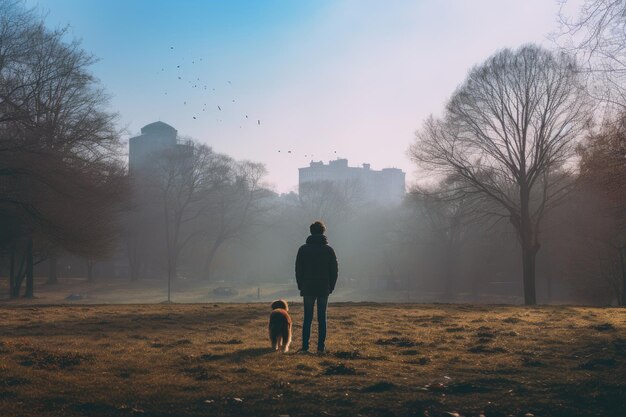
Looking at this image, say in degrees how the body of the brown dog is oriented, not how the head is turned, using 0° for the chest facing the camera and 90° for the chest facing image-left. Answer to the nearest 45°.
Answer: approximately 180°

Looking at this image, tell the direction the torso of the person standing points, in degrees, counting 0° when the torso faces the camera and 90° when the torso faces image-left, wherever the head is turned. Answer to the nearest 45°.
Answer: approximately 180°

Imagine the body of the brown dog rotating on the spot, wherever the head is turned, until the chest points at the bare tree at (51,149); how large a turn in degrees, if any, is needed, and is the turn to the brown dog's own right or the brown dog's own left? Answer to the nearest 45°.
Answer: approximately 45° to the brown dog's own left

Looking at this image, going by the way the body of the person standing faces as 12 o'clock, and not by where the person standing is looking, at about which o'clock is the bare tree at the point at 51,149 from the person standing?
The bare tree is roughly at 11 o'clock from the person standing.

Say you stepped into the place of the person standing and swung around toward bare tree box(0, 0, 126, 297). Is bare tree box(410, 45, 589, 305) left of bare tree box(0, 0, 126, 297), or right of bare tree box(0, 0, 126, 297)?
right

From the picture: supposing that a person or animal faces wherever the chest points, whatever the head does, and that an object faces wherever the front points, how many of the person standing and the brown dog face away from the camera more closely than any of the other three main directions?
2
